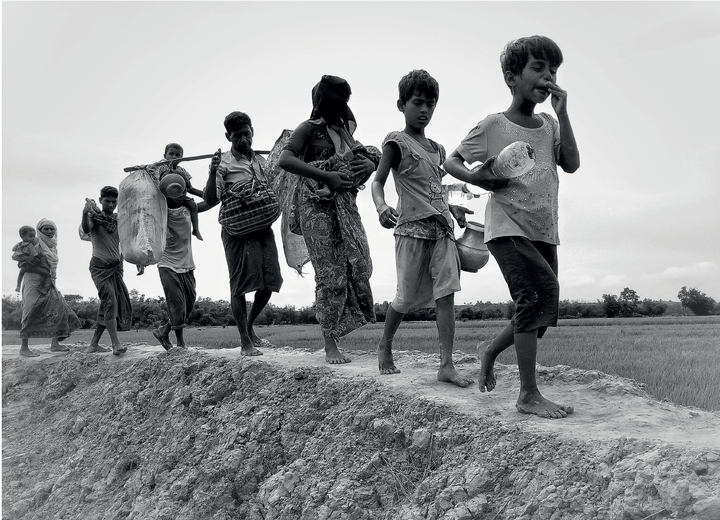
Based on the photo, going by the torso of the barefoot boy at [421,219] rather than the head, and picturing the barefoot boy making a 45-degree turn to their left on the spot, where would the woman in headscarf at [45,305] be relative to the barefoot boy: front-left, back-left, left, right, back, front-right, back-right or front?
back-left

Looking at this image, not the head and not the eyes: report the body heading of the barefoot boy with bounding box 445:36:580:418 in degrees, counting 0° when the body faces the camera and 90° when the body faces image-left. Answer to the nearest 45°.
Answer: approximately 315°

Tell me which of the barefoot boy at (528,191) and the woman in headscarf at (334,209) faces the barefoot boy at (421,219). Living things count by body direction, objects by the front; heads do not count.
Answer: the woman in headscarf

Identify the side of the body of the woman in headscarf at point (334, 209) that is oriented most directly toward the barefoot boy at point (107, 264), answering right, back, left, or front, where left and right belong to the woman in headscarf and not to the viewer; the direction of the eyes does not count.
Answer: back

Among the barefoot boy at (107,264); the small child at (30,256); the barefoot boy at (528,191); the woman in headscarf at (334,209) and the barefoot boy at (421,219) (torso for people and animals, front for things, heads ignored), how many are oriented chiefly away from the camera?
0

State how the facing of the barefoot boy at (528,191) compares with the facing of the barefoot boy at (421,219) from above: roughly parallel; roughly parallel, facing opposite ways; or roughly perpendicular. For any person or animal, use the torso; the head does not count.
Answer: roughly parallel

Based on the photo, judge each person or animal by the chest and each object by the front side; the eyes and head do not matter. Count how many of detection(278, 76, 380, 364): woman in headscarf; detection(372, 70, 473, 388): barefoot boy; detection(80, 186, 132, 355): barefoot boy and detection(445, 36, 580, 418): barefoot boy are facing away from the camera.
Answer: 0

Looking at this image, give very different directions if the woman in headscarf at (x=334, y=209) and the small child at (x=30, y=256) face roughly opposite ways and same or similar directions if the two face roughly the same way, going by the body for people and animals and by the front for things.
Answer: same or similar directions

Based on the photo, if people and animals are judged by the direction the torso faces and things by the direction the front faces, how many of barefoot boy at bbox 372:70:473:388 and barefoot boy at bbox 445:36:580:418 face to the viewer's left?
0

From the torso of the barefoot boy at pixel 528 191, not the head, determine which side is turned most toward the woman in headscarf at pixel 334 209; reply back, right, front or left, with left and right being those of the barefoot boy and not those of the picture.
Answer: back

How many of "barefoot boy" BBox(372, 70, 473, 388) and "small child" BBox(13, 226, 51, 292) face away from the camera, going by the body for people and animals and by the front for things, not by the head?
0

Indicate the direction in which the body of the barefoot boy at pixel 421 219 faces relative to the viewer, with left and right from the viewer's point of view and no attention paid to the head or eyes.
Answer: facing the viewer and to the right of the viewer

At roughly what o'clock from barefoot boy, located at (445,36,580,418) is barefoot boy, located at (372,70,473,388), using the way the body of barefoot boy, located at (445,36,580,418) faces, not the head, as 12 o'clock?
barefoot boy, located at (372,70,473,388) is roughly at 6 o'clock from barefoot boy, located at (445,36,580,418).

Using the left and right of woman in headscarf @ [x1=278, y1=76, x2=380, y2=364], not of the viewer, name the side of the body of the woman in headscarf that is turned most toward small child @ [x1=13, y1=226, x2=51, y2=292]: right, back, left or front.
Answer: back

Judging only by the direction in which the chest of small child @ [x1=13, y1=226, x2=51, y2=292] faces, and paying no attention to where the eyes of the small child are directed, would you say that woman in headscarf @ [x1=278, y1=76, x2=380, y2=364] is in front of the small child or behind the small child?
in front

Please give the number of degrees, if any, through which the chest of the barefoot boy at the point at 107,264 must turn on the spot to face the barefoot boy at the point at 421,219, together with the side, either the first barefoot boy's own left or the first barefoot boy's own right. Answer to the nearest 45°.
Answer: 0° — they already face them

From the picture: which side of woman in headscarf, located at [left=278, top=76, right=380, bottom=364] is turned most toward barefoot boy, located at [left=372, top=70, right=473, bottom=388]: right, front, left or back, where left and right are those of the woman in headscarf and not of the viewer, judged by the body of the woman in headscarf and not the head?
front
